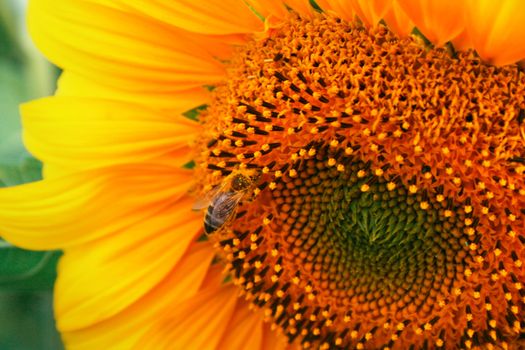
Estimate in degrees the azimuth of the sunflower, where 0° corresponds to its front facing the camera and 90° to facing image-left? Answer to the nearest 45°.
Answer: approximately 0°
